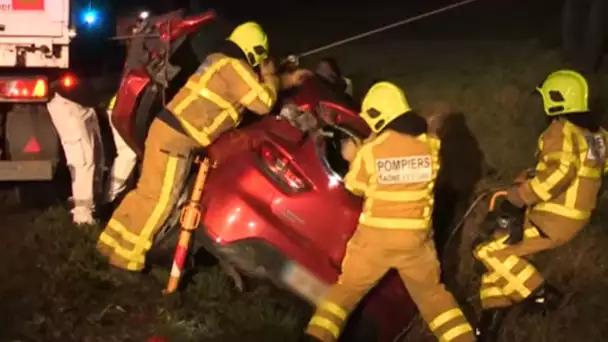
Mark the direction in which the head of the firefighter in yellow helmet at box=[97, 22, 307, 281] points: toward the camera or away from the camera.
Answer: away from the camera

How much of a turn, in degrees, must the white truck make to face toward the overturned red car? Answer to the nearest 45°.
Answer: approximately 135° to its right

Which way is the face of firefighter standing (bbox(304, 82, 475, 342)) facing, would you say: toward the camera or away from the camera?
away from the camera

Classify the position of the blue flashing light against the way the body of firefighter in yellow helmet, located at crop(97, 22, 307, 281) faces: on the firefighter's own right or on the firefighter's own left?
on the firefighter's own left

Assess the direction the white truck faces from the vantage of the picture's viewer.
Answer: facing away from the viewer

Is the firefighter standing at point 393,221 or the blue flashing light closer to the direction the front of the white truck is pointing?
the blue flashing light

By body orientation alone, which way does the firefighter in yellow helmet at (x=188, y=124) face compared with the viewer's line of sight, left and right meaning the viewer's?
facing away from the viewer and to the right of the viewer
